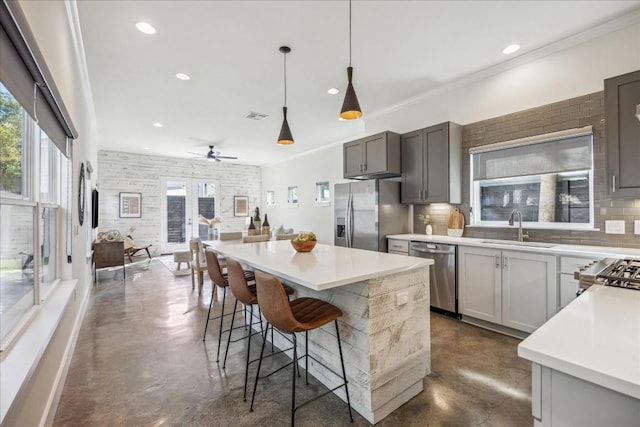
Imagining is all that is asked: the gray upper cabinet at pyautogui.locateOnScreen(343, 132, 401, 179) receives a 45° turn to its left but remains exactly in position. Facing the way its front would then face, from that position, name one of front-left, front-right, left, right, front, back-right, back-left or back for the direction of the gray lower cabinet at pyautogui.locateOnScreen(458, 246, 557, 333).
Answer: front-left

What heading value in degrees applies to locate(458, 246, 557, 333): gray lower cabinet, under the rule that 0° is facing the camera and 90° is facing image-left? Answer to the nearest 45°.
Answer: approximately 45°

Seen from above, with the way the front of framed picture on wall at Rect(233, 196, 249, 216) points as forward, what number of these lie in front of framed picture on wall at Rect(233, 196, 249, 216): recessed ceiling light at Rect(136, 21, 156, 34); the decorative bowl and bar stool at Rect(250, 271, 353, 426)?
3

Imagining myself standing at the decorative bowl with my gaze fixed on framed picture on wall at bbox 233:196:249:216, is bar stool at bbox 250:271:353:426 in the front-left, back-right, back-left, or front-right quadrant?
back-left

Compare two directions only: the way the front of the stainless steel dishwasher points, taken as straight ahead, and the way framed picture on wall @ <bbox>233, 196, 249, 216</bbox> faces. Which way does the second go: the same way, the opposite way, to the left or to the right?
to the left

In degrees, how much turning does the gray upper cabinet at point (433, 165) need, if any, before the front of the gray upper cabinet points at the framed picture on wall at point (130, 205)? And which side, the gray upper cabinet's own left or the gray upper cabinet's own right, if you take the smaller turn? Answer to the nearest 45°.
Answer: approximately 45° to the gray upper cabinet's own right

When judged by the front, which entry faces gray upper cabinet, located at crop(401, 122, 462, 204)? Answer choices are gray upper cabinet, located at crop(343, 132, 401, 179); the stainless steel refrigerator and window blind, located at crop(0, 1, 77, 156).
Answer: the window blind

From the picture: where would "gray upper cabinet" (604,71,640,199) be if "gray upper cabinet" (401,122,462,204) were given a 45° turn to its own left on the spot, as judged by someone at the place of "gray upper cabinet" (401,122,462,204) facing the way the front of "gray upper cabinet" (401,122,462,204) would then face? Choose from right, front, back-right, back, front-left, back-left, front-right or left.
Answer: front-left
